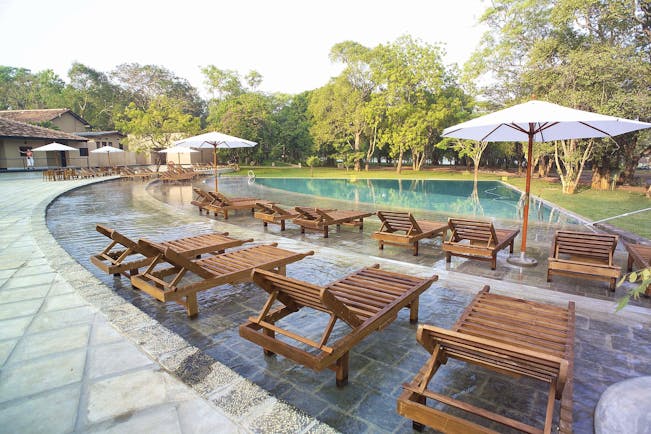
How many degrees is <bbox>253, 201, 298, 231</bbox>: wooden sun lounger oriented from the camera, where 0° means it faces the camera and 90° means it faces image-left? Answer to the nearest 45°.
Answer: approximately 225°

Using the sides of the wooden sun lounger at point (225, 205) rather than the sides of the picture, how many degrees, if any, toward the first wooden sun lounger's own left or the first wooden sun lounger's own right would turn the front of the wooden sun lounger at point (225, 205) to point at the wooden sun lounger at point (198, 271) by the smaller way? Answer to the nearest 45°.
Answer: approximately 135° to the first wooden sun lounger's own right

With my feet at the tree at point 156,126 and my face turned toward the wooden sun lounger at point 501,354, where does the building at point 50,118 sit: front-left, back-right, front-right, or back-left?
back-right
